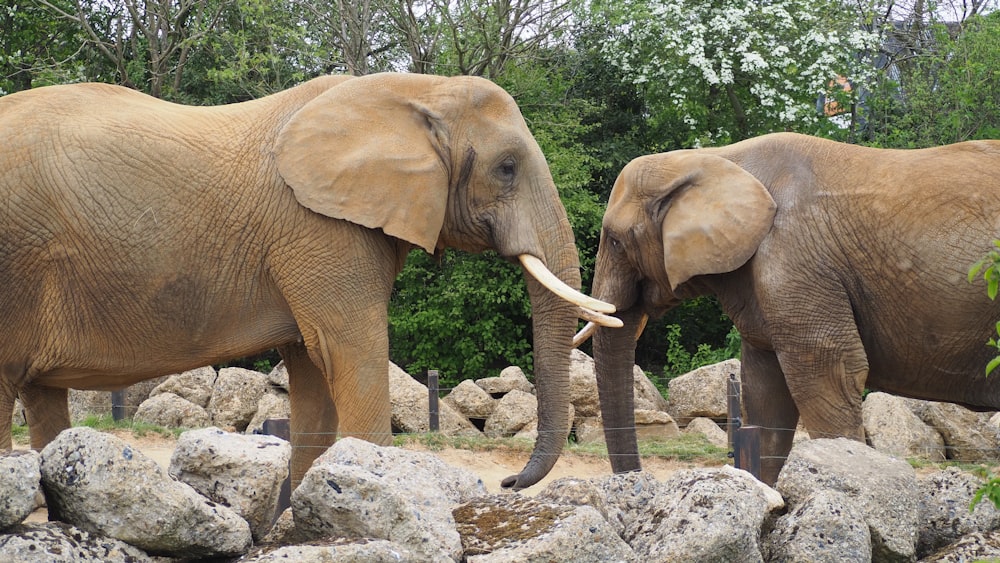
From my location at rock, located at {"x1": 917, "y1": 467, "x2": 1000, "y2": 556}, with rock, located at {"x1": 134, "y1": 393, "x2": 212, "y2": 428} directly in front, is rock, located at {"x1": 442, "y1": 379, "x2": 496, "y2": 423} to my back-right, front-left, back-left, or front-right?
front-right

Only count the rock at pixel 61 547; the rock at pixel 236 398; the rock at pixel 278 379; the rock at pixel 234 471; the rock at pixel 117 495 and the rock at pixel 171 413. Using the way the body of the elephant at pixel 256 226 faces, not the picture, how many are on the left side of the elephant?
3

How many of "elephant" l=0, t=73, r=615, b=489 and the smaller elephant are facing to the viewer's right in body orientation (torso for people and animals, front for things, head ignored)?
1

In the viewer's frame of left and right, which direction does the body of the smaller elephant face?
facing to the left of the viewer

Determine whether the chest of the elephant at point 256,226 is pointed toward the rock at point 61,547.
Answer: no

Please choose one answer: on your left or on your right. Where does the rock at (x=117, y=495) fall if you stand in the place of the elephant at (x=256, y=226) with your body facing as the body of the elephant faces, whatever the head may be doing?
on your right

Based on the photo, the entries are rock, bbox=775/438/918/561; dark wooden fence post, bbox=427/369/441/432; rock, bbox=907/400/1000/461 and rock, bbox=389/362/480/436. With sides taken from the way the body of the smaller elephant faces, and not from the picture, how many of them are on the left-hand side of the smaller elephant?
1

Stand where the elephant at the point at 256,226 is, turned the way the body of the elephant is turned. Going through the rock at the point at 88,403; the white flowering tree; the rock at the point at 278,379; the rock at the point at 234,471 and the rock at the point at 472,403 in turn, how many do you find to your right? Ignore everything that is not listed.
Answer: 1

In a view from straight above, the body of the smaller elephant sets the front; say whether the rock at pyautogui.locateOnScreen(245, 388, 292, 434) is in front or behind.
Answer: in front

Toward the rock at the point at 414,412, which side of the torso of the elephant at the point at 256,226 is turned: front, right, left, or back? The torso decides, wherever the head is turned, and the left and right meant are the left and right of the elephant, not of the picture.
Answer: left

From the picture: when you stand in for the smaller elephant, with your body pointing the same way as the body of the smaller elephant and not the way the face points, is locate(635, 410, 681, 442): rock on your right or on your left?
on your right

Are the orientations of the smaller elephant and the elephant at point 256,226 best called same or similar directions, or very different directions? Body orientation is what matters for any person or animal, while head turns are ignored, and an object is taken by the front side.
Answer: very different directions

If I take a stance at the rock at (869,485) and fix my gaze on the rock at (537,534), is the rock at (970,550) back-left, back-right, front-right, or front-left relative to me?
back-left

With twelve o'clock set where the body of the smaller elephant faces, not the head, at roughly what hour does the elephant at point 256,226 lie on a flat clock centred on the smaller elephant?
The elephant is roughly at 11 o'clock from the smaller elephant.

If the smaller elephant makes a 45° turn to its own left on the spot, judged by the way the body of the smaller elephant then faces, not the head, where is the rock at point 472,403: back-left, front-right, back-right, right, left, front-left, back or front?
right

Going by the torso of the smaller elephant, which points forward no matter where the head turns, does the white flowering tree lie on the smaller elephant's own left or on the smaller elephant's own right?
on the smaller elephant's own right

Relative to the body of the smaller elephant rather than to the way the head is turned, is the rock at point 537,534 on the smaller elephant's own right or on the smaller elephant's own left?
on the smaller elephant's own left

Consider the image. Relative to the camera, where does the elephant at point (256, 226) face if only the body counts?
to the viewer's right

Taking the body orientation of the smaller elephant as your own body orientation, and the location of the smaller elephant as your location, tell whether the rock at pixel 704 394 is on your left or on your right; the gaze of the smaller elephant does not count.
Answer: on your right

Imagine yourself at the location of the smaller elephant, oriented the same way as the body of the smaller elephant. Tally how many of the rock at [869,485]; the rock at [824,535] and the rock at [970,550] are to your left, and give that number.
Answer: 3

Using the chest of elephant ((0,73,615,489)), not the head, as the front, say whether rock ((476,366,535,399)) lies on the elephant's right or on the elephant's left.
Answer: on the elephant's left

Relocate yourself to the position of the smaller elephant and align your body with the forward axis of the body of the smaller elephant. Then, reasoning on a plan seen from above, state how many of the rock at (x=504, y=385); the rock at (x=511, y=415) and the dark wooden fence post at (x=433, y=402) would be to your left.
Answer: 0
